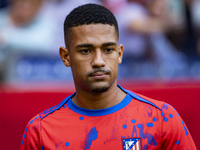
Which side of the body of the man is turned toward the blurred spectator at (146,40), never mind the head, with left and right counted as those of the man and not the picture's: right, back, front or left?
back

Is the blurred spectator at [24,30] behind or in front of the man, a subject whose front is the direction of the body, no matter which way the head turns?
behind

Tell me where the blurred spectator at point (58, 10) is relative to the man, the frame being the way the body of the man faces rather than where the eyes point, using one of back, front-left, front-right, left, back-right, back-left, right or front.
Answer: back

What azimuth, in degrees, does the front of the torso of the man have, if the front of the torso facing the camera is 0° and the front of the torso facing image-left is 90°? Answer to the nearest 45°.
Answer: approximately 0°

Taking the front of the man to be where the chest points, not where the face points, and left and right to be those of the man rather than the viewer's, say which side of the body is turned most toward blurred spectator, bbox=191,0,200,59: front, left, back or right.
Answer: back
